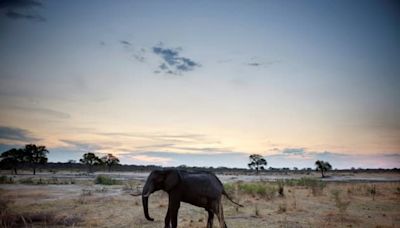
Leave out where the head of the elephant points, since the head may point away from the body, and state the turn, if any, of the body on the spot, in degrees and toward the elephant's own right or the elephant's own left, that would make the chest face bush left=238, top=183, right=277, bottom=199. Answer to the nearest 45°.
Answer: approximately 90° to the elephant's own right

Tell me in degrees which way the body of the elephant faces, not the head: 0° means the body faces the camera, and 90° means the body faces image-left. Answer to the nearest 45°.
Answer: approximately 90°
